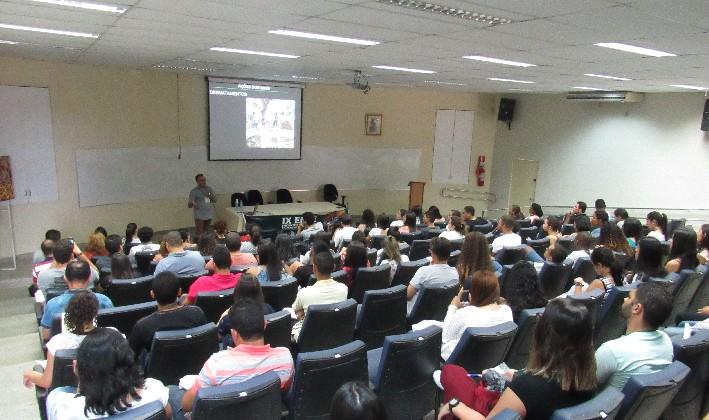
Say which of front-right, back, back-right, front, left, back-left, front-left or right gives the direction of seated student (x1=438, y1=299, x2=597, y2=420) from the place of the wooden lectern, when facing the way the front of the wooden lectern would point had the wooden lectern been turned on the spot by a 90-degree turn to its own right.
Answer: front-left

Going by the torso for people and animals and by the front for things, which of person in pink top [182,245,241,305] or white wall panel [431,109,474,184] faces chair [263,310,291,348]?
the white wall panel

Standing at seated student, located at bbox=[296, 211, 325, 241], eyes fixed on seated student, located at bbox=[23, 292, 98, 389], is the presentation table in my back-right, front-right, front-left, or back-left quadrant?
back-right

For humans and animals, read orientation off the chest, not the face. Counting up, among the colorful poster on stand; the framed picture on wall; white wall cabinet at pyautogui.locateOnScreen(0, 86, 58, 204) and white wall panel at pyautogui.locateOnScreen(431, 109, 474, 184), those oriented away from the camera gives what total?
0

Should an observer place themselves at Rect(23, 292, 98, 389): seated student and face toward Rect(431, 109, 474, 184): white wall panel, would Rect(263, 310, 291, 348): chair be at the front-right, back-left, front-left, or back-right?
front-right

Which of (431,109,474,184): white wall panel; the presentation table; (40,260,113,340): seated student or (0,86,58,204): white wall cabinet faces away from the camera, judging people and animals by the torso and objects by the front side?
the seated student

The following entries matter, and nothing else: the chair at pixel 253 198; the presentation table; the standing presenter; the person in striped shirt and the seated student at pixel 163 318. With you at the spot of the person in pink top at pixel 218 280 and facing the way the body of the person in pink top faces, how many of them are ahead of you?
3

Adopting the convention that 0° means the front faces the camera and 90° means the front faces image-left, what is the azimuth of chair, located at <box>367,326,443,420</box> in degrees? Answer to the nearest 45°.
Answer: approximately 135°

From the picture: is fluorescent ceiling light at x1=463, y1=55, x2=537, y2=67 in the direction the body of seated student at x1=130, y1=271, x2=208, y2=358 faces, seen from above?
no

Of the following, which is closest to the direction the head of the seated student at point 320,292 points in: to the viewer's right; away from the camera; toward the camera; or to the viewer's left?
away from the camera

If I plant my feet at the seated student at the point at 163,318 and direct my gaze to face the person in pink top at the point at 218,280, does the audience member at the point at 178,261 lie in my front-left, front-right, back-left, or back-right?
front-left

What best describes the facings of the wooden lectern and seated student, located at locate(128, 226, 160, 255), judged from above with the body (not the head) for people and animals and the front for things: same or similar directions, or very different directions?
very different directions

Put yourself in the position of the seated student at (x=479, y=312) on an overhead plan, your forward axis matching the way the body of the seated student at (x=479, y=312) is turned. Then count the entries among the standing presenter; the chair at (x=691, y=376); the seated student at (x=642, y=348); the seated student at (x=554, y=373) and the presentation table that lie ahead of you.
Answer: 2

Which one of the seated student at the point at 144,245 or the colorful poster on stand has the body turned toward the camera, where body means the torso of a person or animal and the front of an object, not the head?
the colorful poster on stand

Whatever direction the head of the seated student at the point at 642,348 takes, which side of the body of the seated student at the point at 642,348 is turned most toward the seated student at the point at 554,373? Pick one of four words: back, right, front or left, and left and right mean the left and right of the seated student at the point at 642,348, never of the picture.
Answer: left

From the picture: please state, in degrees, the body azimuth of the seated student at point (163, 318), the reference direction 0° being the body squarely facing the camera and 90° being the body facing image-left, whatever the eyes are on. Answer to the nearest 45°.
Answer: approximately 180°

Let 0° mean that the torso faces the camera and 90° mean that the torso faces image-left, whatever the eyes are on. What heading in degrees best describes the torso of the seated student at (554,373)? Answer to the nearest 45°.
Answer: approximately 135°

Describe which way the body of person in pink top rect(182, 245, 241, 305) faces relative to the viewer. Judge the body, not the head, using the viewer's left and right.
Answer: facing away from the viewer
